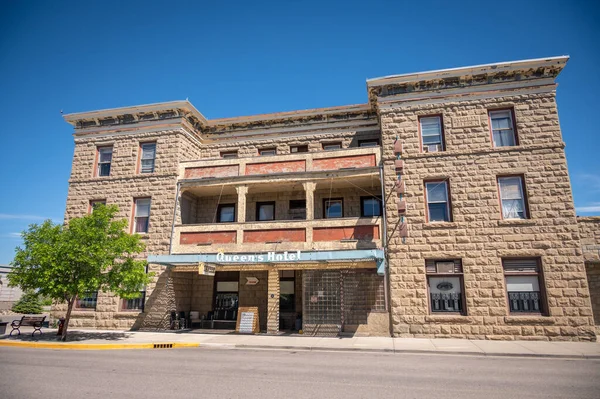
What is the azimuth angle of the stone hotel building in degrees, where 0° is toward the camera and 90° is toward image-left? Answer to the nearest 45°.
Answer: approximately 0°
